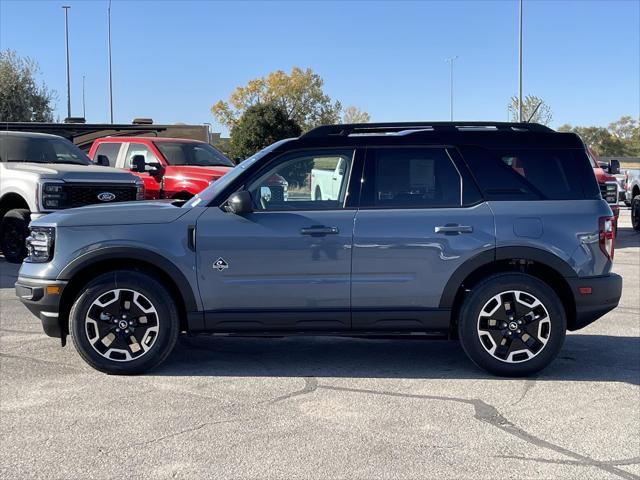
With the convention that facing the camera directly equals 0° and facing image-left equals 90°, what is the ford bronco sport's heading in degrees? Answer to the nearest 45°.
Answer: approximately 90°

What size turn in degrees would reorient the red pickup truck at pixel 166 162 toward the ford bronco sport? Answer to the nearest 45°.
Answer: approximately 45° to its right

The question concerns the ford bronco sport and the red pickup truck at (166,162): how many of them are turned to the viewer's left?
1

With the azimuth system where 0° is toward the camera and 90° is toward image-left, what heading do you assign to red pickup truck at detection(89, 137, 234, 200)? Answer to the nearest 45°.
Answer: approximately 315°
